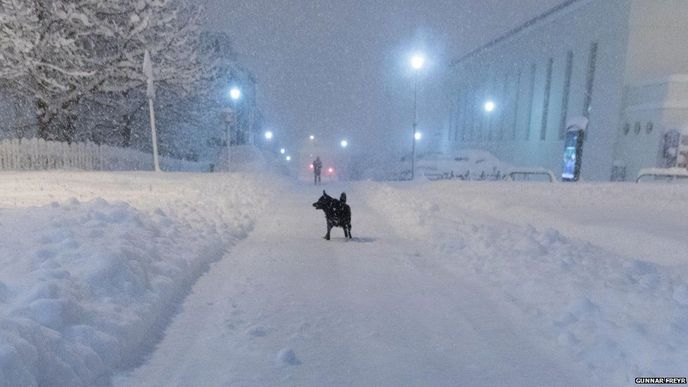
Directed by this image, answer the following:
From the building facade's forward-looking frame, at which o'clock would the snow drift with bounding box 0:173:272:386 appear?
The snow drift is roughly at 11 o'clock from the building facade.

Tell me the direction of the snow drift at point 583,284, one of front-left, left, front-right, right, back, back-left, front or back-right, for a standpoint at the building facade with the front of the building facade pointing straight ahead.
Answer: front-left

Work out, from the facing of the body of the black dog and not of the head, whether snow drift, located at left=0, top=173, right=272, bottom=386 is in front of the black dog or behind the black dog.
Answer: in front

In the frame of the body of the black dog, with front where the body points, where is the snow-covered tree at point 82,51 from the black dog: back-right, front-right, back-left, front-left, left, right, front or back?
right

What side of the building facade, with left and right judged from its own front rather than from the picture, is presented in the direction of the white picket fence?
front

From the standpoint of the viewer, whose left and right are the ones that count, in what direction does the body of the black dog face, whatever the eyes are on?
facing the viewer and to the left of the viewer

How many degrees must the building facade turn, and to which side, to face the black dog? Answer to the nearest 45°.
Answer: approximately 45° to its left

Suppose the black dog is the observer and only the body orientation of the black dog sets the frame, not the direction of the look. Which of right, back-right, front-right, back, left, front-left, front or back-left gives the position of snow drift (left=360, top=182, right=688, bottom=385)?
left

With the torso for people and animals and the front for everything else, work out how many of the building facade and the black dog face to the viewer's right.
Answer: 0

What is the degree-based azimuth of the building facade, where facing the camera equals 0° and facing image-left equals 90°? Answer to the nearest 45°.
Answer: approximately 45°
